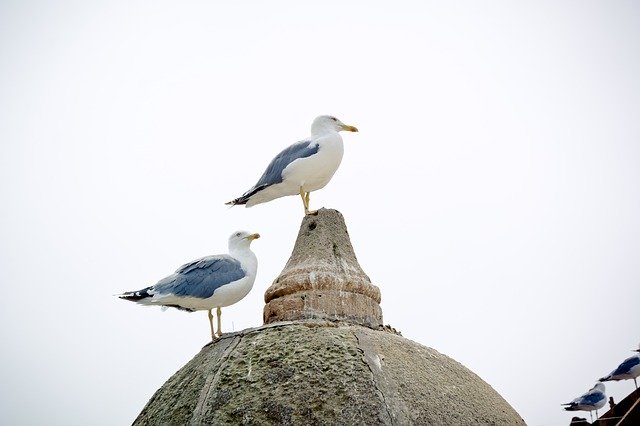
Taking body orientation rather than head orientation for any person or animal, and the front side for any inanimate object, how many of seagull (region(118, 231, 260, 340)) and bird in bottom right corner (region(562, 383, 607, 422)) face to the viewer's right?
2

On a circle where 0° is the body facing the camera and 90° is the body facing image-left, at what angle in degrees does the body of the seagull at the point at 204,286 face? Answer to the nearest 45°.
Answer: approximately 270°

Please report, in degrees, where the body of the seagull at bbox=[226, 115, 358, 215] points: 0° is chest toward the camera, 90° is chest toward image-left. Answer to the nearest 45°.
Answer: approximately 270°

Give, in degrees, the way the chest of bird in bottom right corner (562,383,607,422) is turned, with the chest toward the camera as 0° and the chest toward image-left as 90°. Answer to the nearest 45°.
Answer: approximately 270°

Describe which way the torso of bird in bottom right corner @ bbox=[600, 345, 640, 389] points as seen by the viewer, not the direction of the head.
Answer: to the viewer's right
